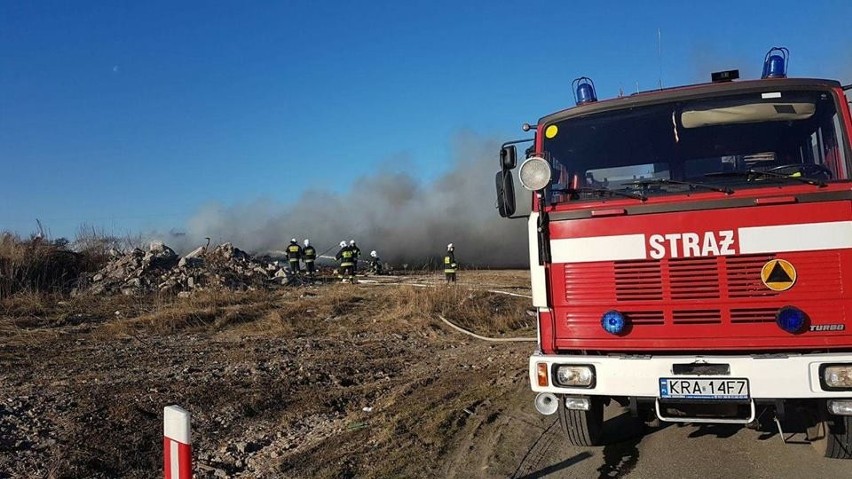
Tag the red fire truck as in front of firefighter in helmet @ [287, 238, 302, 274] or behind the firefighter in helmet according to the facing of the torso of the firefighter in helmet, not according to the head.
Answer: behind

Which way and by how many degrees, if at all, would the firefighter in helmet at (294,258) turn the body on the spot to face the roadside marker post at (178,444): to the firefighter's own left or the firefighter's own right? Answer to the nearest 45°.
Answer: approximately 180°

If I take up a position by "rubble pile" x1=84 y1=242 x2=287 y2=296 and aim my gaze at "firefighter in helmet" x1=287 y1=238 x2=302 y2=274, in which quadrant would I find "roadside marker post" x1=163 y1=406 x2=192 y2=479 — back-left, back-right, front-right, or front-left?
back-right

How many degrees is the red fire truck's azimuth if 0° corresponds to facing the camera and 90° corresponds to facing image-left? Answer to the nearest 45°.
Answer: approximately 0°

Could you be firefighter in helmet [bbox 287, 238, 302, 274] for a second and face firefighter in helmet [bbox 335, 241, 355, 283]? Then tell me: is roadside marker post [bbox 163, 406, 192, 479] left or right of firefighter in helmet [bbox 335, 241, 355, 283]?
right

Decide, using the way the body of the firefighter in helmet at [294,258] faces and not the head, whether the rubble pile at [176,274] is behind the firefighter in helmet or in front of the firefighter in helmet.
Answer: behind

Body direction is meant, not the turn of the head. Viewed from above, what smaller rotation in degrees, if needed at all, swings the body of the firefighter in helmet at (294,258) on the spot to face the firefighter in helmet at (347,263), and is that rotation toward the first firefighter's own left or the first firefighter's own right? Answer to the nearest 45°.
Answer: approximately 135° to the first firefighter's own right

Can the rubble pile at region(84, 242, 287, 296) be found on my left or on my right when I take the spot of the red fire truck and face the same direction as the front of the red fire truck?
on my right

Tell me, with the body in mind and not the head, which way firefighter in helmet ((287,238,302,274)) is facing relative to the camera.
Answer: away from the camera

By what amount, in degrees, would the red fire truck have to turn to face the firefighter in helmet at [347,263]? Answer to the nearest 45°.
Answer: approximately 135° to its right

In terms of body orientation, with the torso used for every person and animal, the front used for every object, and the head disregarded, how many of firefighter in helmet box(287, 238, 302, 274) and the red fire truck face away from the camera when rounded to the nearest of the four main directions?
1

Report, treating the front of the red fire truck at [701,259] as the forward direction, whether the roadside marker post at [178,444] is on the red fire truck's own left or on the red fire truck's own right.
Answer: on the red fire truck's own right

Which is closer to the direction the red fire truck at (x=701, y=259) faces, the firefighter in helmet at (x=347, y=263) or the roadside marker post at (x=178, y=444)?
the roadside marker post

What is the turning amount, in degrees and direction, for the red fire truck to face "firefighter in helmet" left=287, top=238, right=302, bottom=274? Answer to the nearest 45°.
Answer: approximately 135° to its right
